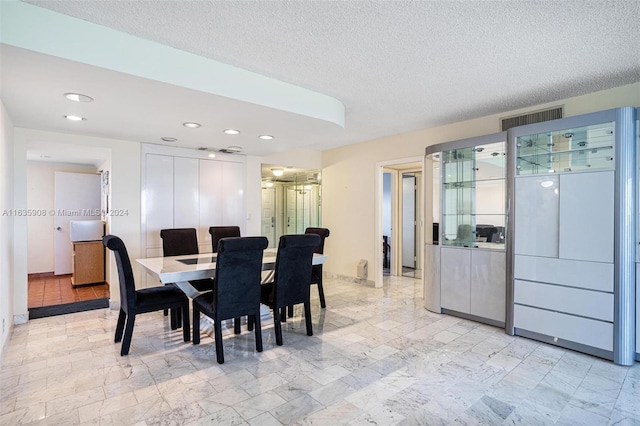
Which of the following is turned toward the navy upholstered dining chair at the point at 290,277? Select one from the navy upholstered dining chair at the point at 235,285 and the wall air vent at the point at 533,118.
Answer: the wall air vent

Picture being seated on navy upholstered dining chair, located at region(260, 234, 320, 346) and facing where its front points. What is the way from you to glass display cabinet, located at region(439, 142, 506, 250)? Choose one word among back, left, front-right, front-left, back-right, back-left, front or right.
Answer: back-right

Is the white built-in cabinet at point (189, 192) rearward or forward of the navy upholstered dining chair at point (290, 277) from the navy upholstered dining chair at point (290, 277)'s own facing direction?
forward

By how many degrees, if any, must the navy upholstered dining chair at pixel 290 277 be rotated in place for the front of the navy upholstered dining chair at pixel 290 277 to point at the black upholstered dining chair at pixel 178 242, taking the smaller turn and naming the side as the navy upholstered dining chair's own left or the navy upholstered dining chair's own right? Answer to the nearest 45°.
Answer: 0° — it already faces it

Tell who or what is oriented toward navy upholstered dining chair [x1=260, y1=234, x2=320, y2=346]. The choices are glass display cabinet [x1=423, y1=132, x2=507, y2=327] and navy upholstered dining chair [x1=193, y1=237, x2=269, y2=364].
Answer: the glass display cabinet

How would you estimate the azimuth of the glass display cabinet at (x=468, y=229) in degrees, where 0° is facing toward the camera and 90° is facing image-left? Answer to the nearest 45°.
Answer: approximately 45°

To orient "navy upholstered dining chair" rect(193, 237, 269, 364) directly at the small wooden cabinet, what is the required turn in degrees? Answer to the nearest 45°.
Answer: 0° — it already faces it

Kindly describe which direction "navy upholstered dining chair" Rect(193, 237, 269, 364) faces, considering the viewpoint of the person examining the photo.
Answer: facing away from the viewer and to the left of the viewer

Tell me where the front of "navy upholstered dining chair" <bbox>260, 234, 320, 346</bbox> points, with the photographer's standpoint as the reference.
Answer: facing away from the viewer and to the left of the viewer

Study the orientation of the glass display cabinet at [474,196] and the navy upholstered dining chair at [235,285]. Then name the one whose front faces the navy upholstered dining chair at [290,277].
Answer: the glass display cabinet

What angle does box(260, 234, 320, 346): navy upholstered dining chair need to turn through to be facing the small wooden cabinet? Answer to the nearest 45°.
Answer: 0° — it already faces it
